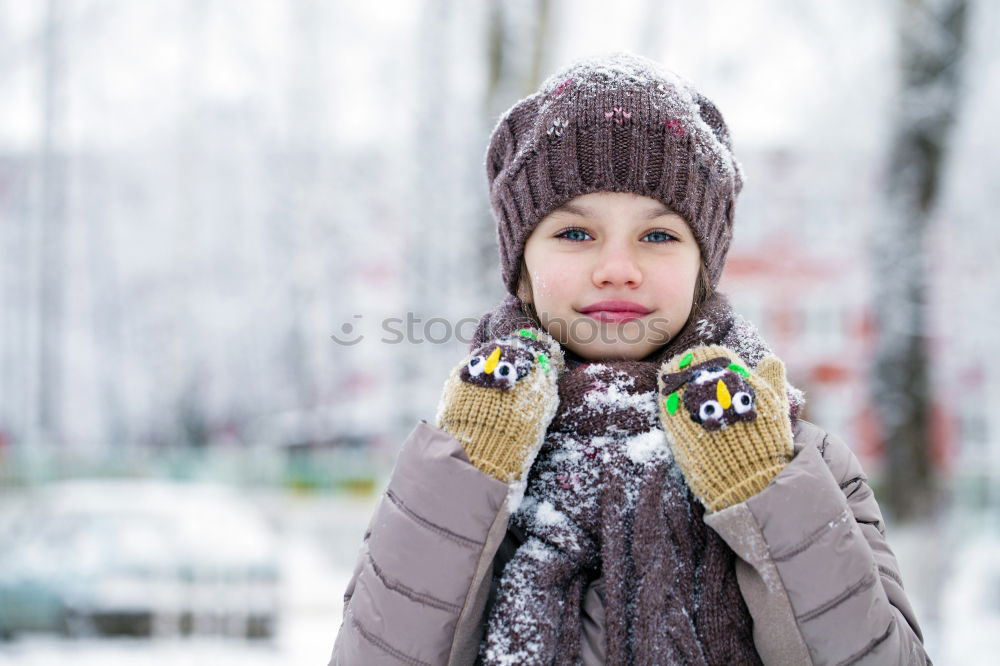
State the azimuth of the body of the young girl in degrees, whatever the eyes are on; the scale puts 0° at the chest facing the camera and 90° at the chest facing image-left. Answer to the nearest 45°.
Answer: approximately 0°

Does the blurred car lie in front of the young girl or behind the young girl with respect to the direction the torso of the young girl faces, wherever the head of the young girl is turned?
behind
